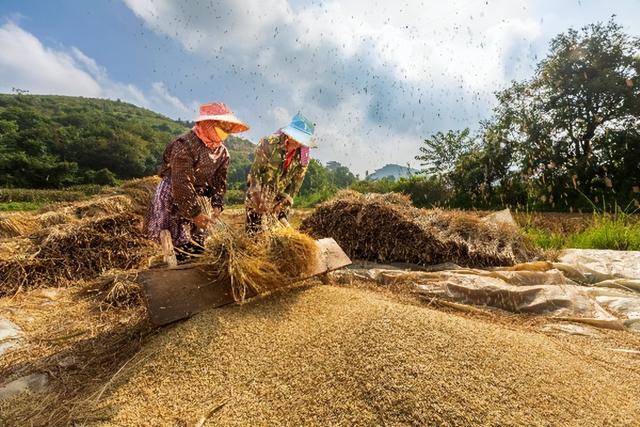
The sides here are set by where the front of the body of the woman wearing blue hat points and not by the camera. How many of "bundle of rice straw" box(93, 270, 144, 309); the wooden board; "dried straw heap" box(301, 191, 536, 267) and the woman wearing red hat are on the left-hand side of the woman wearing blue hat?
1

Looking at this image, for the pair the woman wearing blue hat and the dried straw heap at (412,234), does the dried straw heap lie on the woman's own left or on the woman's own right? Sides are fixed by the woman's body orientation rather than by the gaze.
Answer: on the woman's own left

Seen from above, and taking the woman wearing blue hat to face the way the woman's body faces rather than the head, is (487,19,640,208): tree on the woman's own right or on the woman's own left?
on the woman's own left

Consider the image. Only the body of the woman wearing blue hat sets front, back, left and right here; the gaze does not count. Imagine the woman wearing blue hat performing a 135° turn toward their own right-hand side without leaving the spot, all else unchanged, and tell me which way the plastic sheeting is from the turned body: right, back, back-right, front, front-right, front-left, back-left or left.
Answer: back

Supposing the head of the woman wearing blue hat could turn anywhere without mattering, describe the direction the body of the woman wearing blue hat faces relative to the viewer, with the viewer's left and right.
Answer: facing the viewer and to the right of the viewer

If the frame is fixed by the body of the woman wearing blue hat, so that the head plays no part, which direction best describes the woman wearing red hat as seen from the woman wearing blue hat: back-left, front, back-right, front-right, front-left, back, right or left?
right
